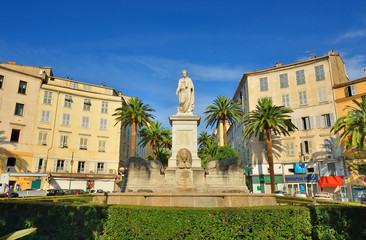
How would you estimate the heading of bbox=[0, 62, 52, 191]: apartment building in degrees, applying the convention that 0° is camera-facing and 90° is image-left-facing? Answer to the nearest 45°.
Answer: approximately 315°

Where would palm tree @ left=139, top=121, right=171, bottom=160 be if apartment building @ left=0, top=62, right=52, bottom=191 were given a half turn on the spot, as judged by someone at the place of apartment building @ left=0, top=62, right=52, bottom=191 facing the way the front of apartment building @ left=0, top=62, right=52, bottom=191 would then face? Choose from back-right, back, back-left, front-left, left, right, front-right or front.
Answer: back-right

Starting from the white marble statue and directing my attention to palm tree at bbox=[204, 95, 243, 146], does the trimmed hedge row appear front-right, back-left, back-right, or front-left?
back-right

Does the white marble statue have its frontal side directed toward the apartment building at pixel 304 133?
no

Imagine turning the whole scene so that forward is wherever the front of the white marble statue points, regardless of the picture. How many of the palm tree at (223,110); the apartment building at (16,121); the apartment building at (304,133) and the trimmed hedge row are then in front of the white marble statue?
1

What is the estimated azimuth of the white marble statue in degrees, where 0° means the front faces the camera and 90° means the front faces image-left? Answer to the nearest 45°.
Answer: approximately 0°

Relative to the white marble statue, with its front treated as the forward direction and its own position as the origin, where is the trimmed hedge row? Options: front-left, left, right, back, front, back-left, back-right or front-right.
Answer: front

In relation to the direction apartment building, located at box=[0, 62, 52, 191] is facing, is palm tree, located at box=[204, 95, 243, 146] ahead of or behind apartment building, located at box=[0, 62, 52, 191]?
ahead

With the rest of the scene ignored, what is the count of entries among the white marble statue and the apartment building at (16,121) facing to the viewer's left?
0

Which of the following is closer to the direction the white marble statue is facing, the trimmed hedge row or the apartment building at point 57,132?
the trimmed hedge row
